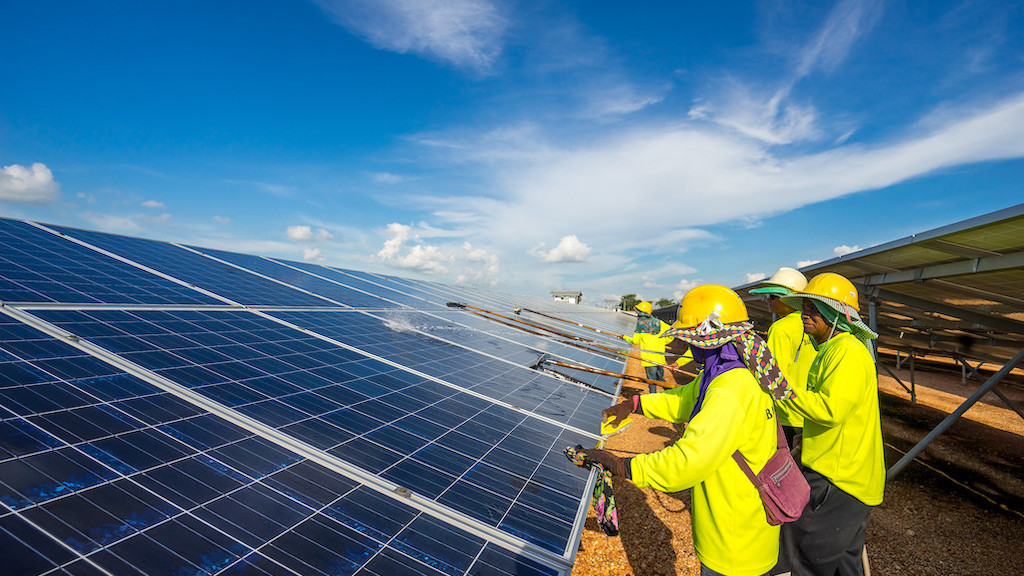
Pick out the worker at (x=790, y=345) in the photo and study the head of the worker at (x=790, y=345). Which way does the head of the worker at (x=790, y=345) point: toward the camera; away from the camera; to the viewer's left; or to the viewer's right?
to the viewer's left

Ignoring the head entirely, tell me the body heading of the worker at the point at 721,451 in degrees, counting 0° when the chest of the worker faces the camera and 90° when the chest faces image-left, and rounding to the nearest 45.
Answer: approximately 90°

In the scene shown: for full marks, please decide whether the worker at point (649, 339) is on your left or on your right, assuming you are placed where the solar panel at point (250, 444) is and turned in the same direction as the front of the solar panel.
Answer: on your left

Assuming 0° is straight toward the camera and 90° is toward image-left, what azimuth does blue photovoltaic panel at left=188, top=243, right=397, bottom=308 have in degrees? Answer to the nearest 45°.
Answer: approximately 315°

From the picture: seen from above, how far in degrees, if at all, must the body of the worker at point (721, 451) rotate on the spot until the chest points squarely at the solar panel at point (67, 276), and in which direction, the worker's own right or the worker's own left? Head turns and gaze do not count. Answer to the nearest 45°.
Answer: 0° — they already face it

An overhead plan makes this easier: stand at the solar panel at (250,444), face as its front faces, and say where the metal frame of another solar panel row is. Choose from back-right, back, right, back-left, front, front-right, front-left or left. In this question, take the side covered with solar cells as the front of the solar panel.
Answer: front-left

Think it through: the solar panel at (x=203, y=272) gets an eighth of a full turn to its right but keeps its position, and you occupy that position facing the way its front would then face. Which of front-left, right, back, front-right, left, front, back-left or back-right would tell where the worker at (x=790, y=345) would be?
front-left

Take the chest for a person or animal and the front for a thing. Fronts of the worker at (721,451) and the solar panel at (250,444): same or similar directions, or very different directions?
very different directions

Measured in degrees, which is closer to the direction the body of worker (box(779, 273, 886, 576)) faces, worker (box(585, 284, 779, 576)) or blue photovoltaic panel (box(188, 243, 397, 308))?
the blue photovoltaic panel

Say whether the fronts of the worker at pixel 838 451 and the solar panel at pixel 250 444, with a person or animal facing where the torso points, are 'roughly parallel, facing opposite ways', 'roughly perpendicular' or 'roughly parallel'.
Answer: roughly parallel, facing opposite ways

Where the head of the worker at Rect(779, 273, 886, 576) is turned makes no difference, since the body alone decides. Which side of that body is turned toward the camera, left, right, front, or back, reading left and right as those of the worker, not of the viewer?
left

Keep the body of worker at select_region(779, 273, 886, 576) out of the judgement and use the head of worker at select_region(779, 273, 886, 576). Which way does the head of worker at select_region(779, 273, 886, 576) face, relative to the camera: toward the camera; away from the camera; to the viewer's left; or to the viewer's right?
to the viewer's left
